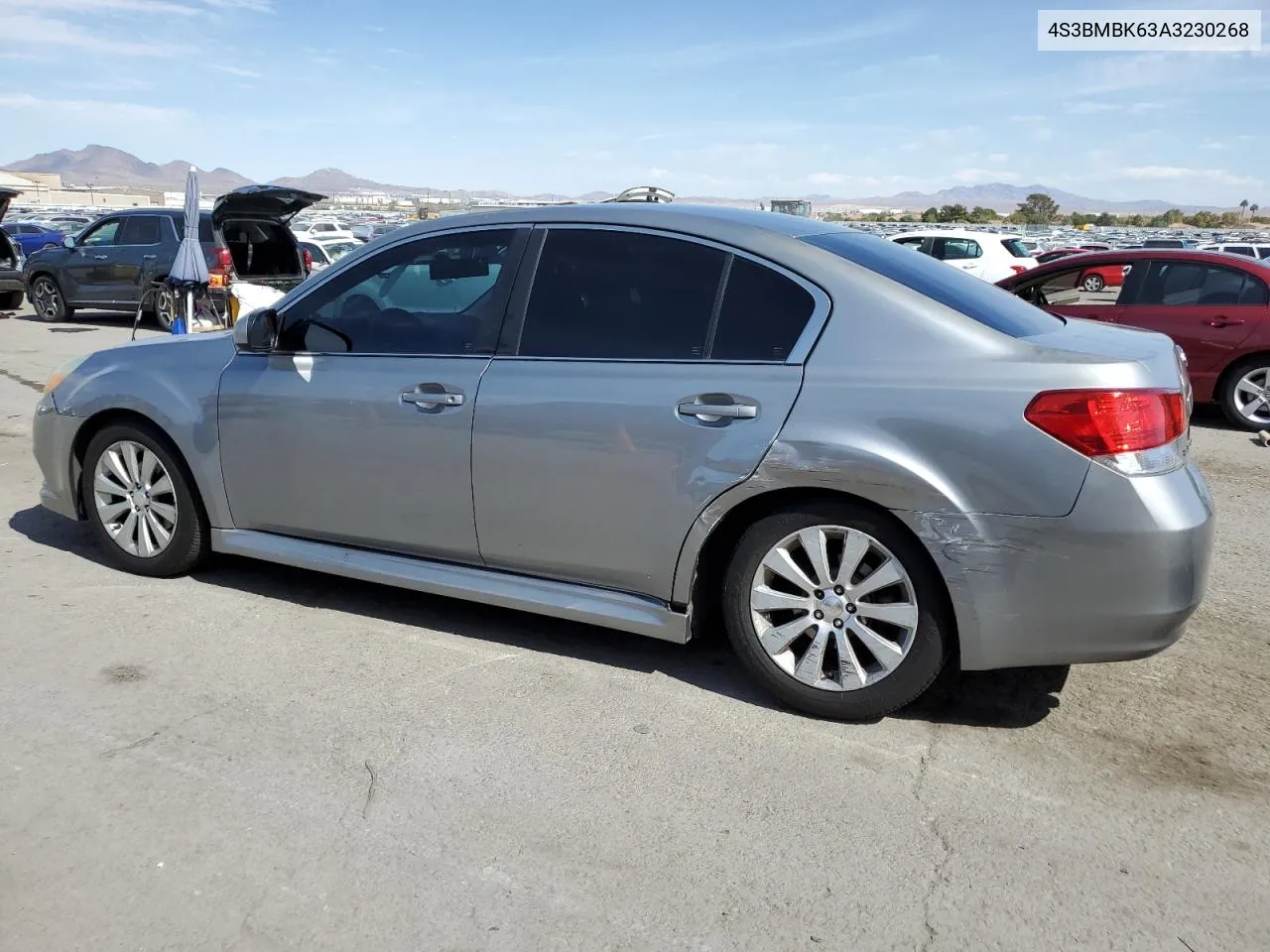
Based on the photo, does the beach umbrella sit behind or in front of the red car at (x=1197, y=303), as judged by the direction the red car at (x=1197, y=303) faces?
in front

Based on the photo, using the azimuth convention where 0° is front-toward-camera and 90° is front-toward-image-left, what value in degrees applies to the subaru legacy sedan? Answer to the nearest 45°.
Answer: approximately 135°

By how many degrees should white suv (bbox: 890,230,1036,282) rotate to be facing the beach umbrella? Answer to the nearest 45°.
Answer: approximately 90° to its left

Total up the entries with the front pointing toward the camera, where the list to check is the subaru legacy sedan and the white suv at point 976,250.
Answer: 0

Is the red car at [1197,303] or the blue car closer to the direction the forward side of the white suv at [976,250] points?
the blue car

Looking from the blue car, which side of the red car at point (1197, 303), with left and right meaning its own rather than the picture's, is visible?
front

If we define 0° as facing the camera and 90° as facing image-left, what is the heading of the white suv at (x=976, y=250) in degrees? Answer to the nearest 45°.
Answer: approximately 135°

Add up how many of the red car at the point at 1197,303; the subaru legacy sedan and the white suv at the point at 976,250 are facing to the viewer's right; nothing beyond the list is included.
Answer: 0

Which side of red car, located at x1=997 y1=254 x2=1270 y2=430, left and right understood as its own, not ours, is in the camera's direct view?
left

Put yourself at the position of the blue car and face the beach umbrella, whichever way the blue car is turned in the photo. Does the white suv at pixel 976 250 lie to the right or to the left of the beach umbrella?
left

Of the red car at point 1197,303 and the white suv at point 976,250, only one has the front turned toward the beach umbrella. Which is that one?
the red car

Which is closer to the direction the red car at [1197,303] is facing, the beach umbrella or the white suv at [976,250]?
the beach umbrella
